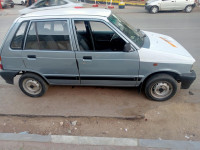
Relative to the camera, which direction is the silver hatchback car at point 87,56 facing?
to the viewer's right

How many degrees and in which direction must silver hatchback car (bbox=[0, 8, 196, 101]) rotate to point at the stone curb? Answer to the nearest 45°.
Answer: approximately 90° to its right
